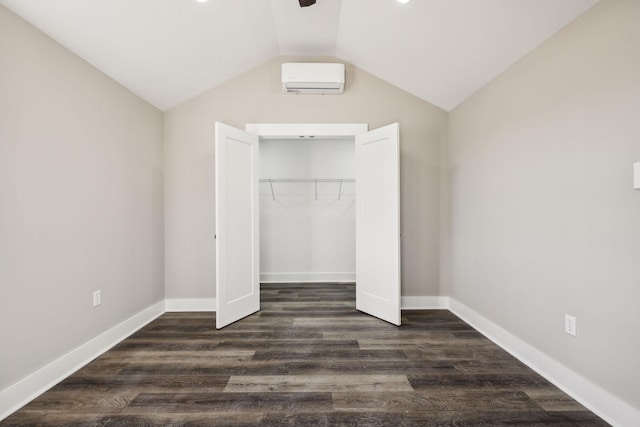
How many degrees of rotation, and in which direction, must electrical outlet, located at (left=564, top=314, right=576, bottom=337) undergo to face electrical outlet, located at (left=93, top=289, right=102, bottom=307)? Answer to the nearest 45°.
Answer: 0° — it already faces it

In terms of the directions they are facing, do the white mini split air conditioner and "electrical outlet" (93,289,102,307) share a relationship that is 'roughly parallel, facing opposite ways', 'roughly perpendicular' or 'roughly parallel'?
roughly perpendicular

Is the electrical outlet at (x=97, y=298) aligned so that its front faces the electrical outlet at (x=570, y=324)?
yes

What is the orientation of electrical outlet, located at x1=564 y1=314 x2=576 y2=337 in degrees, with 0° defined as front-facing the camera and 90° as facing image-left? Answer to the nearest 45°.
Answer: approximately 45°

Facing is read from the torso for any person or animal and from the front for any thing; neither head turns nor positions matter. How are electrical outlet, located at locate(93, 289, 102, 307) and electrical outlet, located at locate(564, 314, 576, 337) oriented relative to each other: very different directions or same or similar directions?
very different directions

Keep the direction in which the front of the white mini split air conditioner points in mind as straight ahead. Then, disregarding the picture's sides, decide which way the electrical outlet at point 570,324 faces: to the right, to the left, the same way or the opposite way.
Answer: to the right

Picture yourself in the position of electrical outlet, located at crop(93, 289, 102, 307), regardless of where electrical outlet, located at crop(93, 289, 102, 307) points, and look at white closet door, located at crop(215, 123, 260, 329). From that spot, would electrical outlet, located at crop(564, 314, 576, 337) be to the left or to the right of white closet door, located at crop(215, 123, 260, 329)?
right

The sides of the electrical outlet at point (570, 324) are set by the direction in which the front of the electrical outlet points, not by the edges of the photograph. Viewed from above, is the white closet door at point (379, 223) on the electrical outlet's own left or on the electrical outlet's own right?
on the electrical outlet's own right

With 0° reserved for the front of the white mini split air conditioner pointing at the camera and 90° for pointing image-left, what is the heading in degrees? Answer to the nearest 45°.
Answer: approximately 0°
